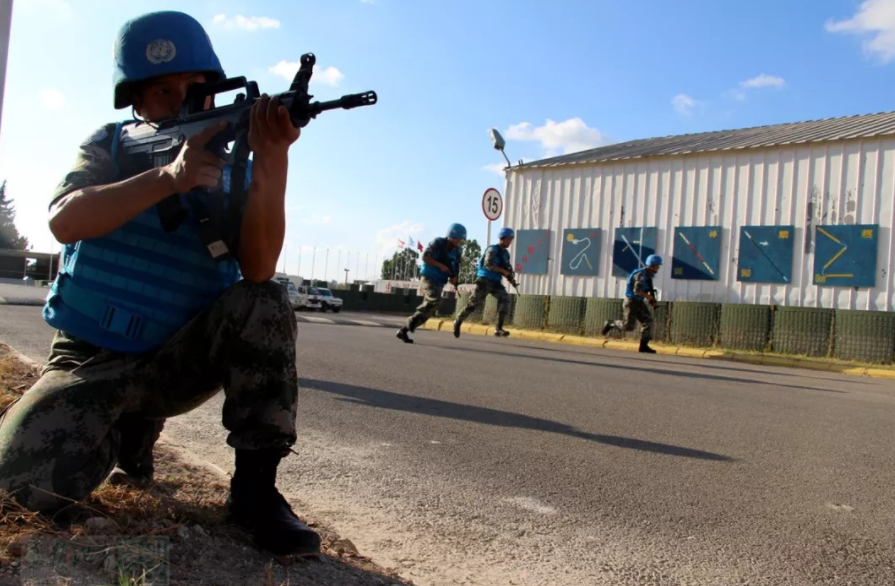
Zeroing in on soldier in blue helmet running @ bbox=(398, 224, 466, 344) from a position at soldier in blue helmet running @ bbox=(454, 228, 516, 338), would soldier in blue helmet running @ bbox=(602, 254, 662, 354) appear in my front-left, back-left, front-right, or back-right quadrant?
back-left

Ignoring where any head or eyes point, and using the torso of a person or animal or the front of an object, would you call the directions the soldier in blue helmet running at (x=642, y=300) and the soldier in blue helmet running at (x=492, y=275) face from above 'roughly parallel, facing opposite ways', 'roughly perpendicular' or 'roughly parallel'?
roughly parallel

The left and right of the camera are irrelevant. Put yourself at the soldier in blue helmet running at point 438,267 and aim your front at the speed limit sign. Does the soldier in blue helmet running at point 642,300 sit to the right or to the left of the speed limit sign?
right
